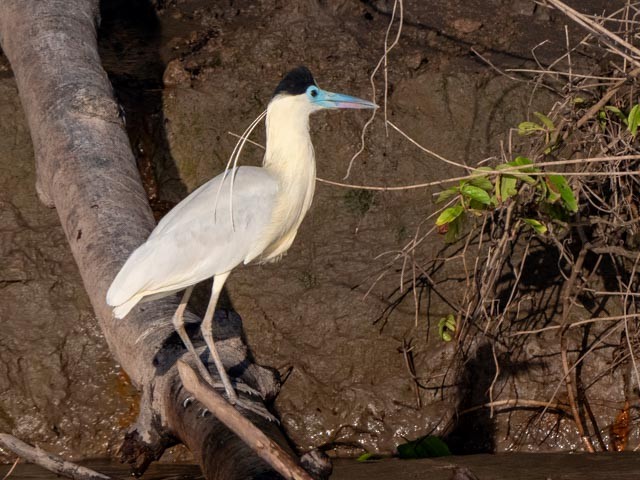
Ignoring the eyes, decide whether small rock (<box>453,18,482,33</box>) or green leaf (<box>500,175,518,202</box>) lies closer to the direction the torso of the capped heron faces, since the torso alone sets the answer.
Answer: the green leaf

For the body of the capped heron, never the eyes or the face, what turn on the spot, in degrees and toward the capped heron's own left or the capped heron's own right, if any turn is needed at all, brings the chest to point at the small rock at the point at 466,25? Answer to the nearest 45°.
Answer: approximately 45° to the capped heron's own left

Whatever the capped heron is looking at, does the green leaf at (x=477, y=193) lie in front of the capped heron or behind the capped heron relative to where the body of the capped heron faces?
in front

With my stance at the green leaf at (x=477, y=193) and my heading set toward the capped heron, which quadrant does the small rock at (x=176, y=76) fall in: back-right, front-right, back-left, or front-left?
front-right

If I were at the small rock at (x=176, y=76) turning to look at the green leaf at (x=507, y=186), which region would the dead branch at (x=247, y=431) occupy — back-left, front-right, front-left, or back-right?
front-right

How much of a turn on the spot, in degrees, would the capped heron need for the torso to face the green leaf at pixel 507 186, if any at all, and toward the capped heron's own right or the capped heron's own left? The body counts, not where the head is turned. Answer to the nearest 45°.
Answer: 0° — it already faces it

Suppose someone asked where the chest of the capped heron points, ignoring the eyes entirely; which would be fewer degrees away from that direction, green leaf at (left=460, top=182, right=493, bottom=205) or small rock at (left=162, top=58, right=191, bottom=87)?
the green leaf

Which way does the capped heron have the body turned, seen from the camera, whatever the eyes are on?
to the viewer's right

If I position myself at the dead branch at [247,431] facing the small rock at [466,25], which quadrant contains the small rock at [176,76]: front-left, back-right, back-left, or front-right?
front-left

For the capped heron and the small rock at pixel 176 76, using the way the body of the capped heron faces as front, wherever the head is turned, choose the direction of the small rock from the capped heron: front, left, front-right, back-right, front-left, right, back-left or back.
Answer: left
